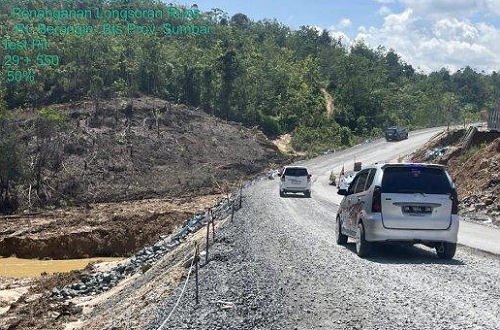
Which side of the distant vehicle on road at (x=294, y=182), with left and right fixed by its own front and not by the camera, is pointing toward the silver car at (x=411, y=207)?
back

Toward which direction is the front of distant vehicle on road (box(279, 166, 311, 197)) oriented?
away from the camera

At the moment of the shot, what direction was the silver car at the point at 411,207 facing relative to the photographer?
facing away from the viewer and to the left of the viewer
